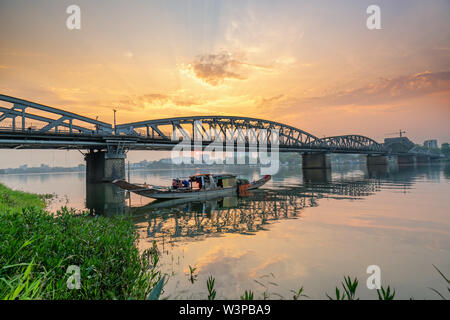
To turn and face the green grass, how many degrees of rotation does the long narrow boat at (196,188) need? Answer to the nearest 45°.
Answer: approximately 45° to its left

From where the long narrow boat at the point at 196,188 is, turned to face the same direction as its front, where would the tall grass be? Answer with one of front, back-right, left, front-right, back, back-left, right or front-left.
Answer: left

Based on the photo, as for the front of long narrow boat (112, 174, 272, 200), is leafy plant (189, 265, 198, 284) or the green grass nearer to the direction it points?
the green grass

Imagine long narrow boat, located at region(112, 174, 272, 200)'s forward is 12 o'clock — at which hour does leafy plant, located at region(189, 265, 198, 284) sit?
The leafy plant is roughly at 9 o'clock from the long narrow boat.

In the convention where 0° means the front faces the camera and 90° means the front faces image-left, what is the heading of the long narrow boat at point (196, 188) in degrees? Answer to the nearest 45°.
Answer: approximately 90°
